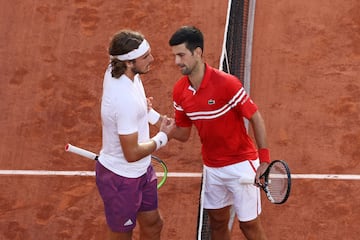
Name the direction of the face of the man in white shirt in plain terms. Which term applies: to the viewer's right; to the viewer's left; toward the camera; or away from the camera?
to the viewer's right

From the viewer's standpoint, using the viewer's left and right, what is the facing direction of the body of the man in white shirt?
facing to the right of the viewer

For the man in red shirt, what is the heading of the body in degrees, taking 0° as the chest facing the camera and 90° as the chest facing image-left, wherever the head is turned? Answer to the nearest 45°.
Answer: approximately 45°

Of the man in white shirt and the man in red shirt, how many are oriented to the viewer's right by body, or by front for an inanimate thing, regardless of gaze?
1

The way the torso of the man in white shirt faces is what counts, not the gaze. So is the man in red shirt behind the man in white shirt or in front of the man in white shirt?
in front

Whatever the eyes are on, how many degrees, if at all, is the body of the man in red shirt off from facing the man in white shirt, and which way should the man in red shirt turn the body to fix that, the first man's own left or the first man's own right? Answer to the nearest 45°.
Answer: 0° — they already face them
